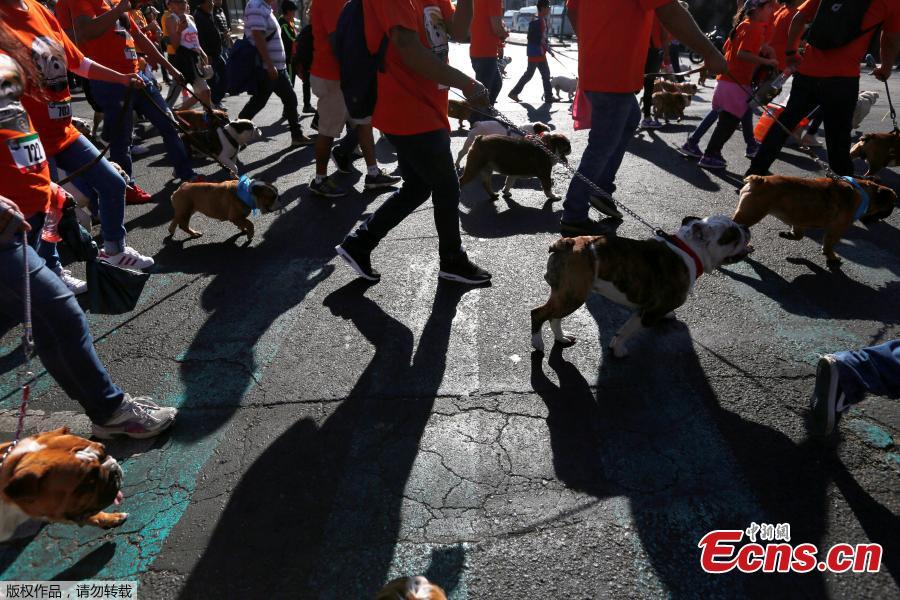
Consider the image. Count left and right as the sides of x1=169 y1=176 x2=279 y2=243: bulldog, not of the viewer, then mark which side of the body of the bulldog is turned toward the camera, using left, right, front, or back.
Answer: right

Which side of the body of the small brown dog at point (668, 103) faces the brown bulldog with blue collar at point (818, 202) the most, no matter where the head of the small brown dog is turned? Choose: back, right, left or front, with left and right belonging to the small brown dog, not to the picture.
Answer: right

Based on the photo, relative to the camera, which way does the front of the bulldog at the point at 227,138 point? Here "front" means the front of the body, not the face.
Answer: to the viewer's right

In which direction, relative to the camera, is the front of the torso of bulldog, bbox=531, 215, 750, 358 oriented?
to the viewer's right

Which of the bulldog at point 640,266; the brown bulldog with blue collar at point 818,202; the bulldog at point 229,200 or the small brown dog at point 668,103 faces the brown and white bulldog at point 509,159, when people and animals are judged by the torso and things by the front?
the bulldog at point 229,200

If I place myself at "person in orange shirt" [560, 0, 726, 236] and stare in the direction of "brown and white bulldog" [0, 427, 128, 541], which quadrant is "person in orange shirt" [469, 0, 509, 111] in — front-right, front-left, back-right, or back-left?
back-right

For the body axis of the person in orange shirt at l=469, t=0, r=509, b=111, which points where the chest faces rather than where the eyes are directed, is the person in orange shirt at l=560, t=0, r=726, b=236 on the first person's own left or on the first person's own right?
on the first person's own right

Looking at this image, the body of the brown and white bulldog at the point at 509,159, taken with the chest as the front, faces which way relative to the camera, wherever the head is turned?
to the viewer's right

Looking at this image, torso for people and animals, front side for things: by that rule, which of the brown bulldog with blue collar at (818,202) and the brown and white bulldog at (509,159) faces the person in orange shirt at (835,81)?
the brown and white bulldog at (509,159)

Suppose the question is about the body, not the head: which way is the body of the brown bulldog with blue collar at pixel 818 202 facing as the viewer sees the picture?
to the viewer's right

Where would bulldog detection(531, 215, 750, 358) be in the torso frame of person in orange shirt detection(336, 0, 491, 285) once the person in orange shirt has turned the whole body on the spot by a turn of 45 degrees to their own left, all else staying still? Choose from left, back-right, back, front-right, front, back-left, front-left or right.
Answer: right
